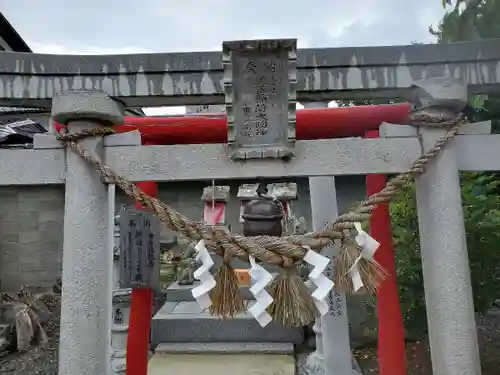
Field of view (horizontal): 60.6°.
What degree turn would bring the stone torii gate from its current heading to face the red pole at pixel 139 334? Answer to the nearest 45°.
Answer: approximately 135° to its right

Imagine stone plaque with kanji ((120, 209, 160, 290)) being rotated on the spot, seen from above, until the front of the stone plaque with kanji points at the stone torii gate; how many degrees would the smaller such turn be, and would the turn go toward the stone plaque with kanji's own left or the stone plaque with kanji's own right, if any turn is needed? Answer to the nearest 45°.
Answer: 0° — it already faces it

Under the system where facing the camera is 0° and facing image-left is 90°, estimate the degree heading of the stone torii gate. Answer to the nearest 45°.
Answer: approximately 0°

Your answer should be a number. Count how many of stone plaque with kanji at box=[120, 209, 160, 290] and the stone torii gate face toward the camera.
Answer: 2

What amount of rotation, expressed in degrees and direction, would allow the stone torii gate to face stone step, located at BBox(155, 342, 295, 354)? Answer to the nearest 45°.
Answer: approximately 180°

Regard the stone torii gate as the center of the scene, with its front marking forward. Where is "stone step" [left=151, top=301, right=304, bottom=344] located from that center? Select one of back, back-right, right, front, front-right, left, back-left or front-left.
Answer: back

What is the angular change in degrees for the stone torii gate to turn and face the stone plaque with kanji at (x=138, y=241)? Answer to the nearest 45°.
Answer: approximately 135° to its right
